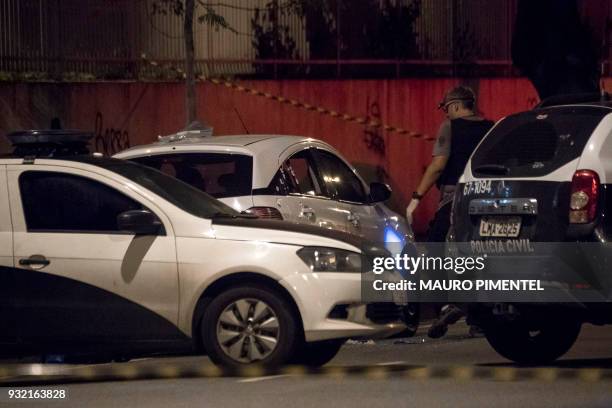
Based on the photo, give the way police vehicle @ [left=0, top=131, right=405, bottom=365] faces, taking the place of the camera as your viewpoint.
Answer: facing to the right of the viewer

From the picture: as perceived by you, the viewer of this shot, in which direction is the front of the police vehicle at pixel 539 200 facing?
facing away from the viewer and to the right of the viewer

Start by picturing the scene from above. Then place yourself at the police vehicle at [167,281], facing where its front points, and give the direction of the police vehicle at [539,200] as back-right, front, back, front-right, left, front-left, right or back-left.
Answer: front

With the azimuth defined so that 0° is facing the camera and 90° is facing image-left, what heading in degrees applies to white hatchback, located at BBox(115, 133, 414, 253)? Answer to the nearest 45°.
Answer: approximately 225°

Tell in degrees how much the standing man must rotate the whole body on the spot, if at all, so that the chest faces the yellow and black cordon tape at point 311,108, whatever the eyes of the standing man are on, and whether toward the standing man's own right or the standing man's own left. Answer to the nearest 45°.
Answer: approximately 45° to the standing man's own right

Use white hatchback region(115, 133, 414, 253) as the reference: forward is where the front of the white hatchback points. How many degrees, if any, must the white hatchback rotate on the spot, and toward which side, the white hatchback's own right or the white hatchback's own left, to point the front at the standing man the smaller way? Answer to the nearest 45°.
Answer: approximately 45° to the white hatchback's own right

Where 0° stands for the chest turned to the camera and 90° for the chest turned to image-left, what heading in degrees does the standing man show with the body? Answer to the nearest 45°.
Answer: approximately 135°

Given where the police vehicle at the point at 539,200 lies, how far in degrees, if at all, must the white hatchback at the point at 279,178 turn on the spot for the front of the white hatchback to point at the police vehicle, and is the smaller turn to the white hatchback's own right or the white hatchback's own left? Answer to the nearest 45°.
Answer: approximately 90° to the white hatchback's own right

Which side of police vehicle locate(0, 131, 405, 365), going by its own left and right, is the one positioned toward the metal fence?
left

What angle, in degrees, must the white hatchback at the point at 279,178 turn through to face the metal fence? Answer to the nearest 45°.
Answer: approximately 45° to its left

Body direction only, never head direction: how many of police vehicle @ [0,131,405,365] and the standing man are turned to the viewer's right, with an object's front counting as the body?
1

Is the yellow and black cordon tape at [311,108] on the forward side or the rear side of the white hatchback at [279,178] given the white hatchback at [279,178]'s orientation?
on the forward side

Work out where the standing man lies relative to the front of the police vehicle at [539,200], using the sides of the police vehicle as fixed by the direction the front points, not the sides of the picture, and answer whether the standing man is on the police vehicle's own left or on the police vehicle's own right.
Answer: on the police vehicle's own left
